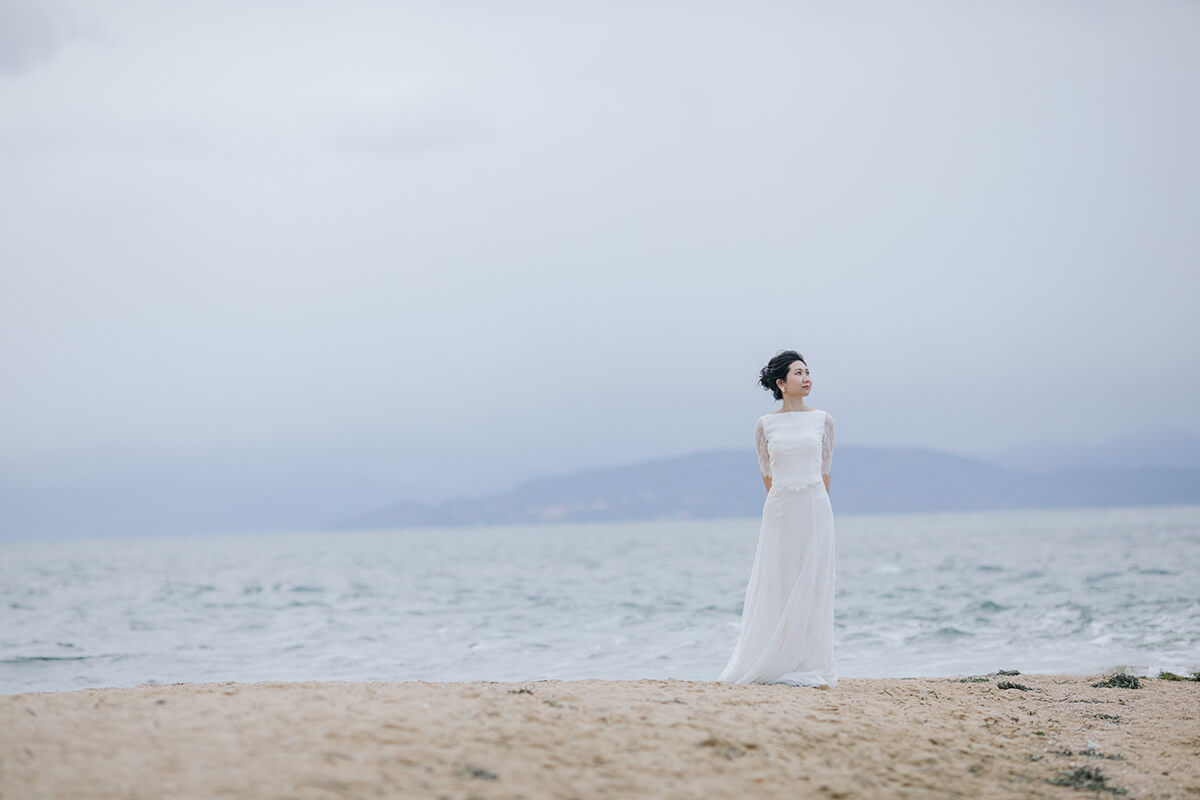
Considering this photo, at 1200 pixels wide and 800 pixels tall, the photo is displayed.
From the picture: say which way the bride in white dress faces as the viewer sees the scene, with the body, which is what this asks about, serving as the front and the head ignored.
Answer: toward the camera

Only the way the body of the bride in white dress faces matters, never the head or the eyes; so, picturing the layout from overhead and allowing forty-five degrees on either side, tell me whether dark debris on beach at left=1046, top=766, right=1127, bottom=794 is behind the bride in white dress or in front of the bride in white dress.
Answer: in front

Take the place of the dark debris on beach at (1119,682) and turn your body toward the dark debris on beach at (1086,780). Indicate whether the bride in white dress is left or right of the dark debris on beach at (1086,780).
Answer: right

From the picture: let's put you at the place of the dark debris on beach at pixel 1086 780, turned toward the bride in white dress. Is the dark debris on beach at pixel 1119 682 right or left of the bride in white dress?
right

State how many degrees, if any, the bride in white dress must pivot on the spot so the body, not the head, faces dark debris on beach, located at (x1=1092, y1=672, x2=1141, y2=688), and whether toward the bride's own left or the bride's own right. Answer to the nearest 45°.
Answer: approximately 135° to the bride's own left
